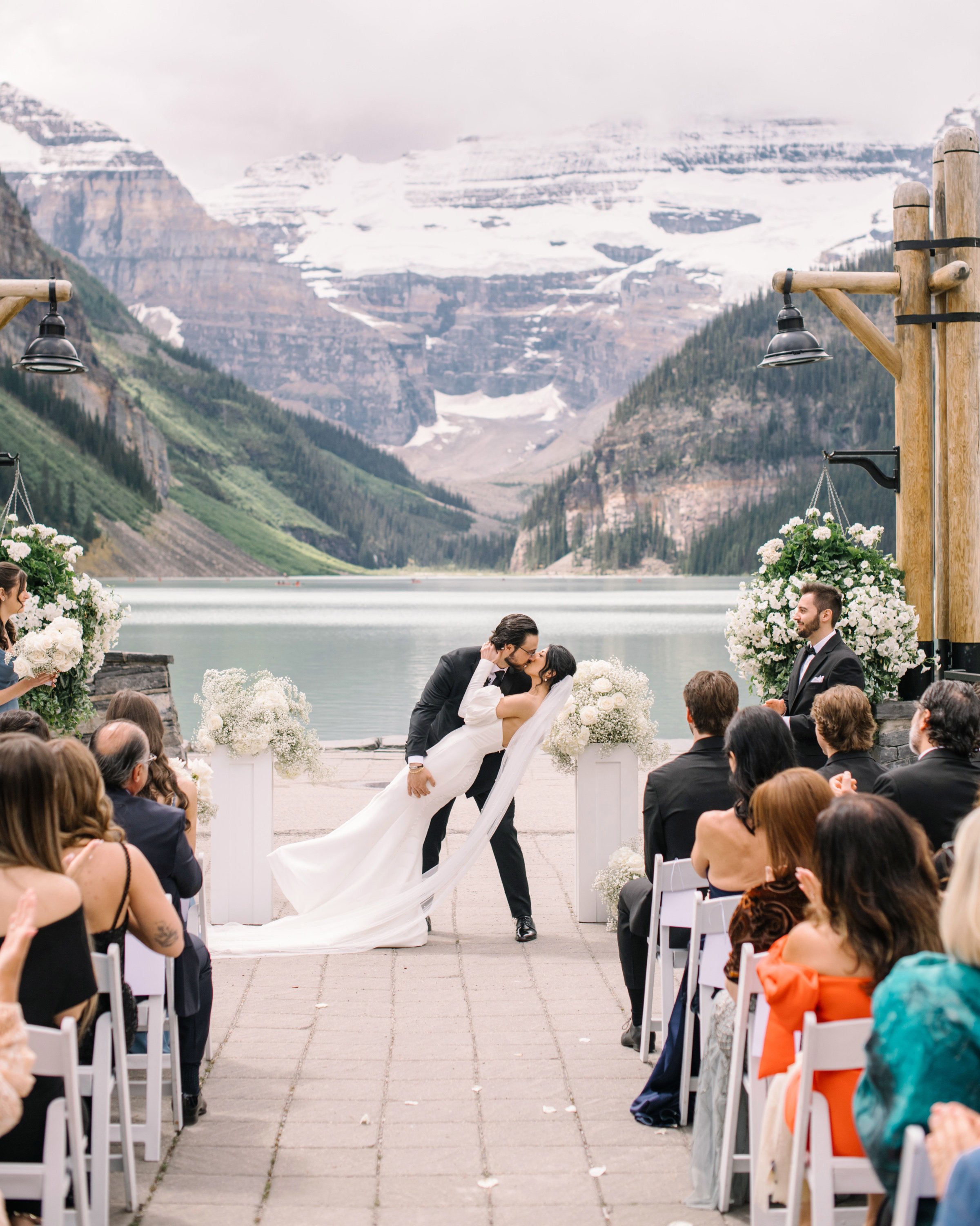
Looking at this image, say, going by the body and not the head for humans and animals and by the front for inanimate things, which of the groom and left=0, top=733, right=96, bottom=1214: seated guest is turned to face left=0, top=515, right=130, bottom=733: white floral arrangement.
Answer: the seated guest

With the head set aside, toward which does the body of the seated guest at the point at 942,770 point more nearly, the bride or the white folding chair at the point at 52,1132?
the bride

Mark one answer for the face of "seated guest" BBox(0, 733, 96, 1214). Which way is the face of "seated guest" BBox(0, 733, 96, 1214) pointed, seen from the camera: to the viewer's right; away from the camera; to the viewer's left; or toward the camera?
away from the camera

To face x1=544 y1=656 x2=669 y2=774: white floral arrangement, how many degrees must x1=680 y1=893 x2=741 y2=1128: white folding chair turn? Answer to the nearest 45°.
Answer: approximately 45° to its right

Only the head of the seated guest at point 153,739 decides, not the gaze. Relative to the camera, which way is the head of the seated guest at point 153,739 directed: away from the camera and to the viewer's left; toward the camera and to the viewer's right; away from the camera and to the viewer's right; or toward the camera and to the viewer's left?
away from the camera and to the viewer's right

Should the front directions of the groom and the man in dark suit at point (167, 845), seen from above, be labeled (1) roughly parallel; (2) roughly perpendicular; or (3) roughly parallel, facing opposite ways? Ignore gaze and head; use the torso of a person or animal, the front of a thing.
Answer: roughly perpendicular

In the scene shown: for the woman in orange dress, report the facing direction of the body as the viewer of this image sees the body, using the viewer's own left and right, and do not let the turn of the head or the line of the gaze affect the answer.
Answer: facing away from the viewer and to the left of the viewer

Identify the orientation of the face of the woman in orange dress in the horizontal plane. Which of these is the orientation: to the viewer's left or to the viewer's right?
to the viewer's left

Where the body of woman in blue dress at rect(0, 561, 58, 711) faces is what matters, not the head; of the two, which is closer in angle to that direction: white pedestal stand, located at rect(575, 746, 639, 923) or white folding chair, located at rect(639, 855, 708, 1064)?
the white pedestal stand

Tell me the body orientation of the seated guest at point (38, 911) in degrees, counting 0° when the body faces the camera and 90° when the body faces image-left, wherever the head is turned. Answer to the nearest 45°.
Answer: approximately 180°

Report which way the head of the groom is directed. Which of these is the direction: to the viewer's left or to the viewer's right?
to the viewer's right
